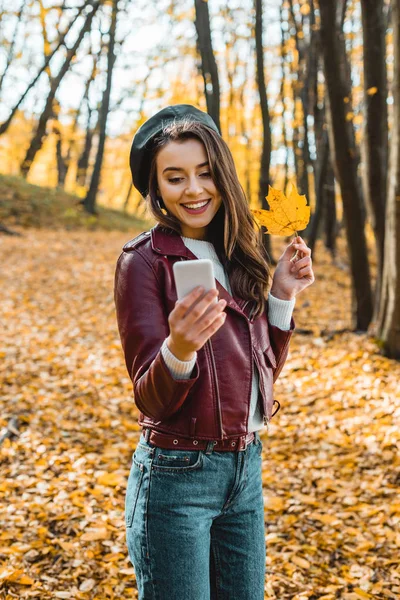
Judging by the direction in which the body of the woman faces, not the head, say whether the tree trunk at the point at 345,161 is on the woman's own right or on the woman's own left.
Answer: on the woman's own left

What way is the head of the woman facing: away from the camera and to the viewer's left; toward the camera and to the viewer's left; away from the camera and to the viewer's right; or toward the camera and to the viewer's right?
toward the camera and to the viewer's left

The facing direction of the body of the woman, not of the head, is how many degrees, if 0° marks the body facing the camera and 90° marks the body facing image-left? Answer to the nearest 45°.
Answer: approximately 315°

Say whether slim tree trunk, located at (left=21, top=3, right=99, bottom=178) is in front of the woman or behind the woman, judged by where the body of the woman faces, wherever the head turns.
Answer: behind

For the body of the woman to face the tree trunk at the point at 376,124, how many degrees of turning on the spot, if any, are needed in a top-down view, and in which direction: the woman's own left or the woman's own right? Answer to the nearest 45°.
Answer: approximately 135° to the woman's own left

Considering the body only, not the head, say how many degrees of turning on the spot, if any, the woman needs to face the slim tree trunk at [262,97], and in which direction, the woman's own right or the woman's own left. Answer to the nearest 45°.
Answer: approximately 135° to the woman's own left

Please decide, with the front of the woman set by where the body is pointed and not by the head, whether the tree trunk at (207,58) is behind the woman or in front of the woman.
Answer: behind

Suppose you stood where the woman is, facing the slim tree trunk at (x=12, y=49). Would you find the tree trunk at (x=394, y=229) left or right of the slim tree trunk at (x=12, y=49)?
right

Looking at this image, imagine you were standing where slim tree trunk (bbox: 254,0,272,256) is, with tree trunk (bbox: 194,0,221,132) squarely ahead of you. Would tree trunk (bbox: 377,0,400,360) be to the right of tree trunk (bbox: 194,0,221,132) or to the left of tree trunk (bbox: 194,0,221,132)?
left
